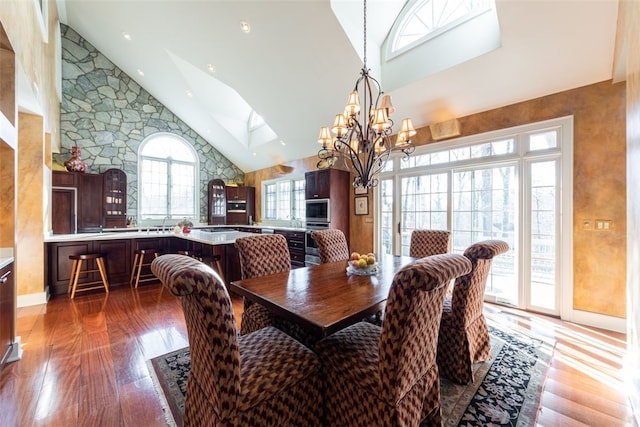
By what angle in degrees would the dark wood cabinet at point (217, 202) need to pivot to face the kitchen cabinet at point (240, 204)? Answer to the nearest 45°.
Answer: approximately 90° to its left

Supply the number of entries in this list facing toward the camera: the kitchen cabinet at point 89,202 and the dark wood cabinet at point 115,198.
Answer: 2

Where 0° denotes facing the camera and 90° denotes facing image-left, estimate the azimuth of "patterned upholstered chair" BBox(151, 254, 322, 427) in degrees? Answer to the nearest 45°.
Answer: approximately 225°

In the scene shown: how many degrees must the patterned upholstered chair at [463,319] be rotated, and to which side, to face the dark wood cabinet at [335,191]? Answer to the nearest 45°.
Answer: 0° — it already faces it

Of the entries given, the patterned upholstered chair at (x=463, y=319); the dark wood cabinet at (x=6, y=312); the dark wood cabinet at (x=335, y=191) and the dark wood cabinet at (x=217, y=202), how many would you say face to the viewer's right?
1

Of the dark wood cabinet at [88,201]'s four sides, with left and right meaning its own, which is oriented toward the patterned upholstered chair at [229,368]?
front

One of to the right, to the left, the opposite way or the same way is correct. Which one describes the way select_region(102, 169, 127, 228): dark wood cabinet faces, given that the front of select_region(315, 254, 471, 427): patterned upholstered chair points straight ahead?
the opposite way

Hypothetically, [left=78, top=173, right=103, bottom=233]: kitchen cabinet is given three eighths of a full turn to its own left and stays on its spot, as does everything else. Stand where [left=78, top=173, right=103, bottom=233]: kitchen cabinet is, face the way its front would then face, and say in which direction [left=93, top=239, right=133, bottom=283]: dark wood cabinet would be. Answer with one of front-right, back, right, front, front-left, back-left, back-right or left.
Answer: back-right

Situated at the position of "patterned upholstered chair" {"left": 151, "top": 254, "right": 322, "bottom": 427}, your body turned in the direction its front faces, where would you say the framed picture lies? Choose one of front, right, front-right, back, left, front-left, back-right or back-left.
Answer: front

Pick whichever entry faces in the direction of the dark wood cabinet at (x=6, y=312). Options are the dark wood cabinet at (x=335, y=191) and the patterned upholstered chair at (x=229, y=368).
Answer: the dark wood cabinet at (x=335, y=191)

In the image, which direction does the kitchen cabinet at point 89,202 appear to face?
toward the camera

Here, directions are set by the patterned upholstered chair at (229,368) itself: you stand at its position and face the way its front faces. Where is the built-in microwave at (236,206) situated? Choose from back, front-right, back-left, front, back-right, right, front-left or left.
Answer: front-left

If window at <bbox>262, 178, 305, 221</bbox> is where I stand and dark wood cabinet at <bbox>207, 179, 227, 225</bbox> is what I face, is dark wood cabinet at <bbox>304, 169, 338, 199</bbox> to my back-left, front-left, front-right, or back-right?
back-left

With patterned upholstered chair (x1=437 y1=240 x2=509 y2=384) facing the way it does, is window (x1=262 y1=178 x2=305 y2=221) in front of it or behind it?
in front

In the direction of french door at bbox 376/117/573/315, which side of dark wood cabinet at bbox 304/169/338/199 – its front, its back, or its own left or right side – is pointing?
left
